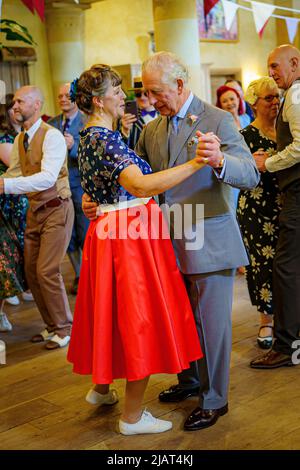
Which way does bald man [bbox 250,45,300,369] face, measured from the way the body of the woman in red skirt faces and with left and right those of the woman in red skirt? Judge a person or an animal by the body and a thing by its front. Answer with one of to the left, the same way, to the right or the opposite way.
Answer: the opposite way

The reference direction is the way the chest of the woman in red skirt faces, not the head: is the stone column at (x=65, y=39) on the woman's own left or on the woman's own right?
on the woman's own left

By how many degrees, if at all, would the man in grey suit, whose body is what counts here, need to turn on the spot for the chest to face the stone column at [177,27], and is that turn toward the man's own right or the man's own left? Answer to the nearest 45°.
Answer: approximately 135° to the man's own right

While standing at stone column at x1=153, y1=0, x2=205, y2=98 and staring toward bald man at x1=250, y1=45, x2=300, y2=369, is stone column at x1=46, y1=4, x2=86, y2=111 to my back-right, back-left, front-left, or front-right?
back-right

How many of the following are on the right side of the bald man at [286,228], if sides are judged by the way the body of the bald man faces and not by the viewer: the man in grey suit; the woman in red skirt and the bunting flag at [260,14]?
1

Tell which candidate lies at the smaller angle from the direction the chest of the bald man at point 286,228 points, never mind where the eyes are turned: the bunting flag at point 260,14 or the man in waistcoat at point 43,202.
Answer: the man in waistcoat

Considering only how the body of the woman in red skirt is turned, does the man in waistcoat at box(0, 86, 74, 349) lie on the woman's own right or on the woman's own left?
on the woman's own left

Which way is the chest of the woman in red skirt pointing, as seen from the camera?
to the viewer's right

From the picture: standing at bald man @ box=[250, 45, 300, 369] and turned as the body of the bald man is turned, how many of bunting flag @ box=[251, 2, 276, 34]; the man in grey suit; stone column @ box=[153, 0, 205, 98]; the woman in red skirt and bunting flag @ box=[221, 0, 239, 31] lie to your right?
3

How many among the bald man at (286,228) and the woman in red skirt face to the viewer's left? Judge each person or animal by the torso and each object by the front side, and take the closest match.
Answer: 1

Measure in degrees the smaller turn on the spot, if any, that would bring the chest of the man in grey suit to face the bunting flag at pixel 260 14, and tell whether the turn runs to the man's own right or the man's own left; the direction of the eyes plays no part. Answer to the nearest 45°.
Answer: approximately 135° to the man's own right

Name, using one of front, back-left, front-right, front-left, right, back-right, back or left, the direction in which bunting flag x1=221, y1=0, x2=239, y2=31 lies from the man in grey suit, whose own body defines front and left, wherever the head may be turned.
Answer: back-right

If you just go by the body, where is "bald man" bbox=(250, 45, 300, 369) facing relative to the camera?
to the viewer's left
